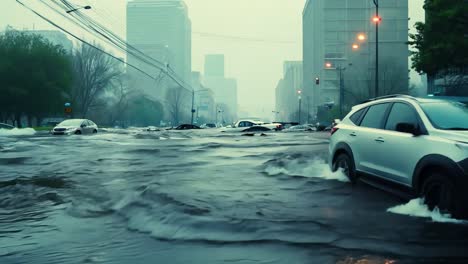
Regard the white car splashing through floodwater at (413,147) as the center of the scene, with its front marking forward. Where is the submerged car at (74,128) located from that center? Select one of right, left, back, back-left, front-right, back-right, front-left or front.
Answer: back

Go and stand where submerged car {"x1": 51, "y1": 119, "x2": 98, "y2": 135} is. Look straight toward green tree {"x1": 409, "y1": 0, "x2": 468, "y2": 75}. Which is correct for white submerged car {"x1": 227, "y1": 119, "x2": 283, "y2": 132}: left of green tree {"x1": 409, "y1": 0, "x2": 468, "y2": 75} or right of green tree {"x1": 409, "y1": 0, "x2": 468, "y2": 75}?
left

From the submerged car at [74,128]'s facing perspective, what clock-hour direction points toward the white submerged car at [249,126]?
The white submerged car is roughly at 7 o'clock from the submerged car.

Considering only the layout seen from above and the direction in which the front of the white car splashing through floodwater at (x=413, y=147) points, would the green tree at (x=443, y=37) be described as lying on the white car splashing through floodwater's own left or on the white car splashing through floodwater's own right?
on the white car splashing through floodwater's own left

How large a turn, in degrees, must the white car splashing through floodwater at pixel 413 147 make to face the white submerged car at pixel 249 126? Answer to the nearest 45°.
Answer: approximately 135° to its left

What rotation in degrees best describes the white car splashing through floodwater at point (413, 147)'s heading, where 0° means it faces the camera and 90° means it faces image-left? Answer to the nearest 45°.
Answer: approximately 315°

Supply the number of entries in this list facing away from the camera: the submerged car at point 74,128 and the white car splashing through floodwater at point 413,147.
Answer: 0
